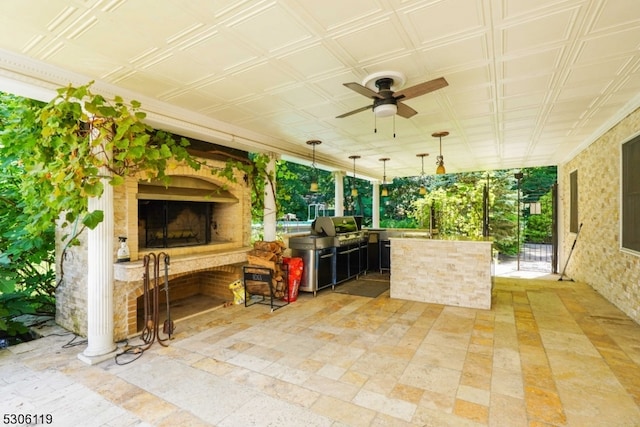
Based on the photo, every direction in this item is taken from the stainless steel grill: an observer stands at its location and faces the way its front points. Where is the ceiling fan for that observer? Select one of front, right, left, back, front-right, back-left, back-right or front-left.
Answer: front-right

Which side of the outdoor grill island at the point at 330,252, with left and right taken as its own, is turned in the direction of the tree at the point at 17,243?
right

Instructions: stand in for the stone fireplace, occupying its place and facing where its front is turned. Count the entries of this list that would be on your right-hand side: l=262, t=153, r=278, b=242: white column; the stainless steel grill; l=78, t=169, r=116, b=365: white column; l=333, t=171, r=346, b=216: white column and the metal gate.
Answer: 1

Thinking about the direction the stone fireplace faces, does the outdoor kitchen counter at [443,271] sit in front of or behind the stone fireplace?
in front

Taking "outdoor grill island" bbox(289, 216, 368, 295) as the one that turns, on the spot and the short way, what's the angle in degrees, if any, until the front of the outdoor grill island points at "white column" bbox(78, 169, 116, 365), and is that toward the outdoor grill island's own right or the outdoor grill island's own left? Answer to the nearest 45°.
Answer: approximately 90° to the outdoor grill island's own right

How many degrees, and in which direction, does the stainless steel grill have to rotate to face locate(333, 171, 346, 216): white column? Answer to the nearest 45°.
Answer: approximately 135° to its left

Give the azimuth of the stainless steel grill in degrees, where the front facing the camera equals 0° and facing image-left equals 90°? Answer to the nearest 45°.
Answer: approximately 315°

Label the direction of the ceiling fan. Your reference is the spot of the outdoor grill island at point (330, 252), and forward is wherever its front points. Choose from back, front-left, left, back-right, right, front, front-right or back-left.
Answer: front-right

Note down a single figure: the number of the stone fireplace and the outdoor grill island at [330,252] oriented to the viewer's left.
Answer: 0

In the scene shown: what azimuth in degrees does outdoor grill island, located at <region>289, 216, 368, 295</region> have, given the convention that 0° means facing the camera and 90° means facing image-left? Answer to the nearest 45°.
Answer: approximately 315°

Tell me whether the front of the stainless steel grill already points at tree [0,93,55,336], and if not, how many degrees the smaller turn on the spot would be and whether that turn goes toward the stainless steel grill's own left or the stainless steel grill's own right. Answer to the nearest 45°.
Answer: approximately 90° to the stainless steel grill's own right

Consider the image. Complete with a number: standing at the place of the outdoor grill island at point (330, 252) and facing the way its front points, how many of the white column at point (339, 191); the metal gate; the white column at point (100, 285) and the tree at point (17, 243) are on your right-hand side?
2

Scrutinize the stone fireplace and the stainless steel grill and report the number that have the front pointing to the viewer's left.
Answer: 0

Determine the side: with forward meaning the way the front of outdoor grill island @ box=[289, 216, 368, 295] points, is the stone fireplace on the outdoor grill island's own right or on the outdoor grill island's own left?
on the outdoor grill island's own right

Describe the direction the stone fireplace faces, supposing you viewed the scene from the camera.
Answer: facing the viewer and to the right of the viewer
